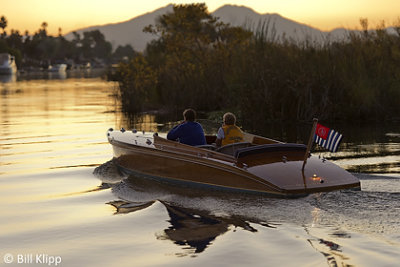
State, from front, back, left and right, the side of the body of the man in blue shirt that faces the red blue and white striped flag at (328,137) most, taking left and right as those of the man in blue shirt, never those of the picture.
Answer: back

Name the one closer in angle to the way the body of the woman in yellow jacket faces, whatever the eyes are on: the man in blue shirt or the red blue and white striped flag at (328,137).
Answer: the man in blue shirt

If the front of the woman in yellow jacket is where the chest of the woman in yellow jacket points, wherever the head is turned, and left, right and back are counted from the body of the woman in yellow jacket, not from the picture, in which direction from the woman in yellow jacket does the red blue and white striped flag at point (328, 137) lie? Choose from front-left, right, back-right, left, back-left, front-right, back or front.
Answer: back

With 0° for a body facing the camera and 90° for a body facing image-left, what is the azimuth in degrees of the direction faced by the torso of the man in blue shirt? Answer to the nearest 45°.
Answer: approximately 135°

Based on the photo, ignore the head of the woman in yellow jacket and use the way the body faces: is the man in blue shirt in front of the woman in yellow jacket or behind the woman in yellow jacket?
in front

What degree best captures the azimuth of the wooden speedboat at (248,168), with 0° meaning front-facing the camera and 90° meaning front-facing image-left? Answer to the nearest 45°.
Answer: approximately 135°

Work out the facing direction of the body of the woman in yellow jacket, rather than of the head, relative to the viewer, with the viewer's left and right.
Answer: facing away from the viewer and to the left of the viewer
